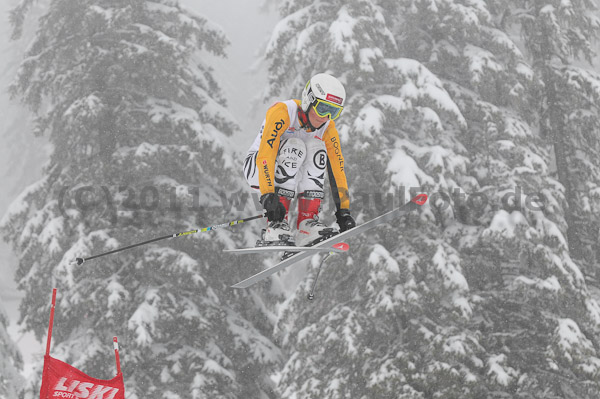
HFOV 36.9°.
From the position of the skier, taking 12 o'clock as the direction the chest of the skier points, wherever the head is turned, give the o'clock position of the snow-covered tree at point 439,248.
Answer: The snow-covered tree is roughly at 8 o'clock from the skier.

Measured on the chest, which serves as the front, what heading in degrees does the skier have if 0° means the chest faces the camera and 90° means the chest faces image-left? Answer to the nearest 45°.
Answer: approximately 315°

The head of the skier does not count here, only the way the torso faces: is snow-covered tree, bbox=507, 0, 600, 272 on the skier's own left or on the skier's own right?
on the skier's own left

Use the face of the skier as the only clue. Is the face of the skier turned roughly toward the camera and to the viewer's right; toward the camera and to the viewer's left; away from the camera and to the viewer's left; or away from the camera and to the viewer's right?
toward the camera and to the viewer's right

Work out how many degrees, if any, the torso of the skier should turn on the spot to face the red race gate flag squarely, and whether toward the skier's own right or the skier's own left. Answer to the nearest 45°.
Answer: approximately 135° to the skier's own right
